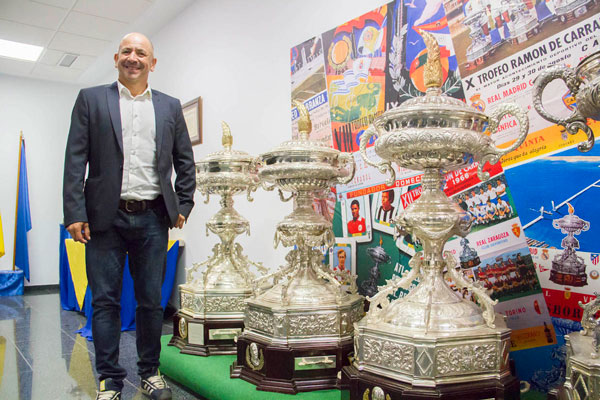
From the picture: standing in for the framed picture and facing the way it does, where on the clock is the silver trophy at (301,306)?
The silver trophy is roughly at 10 o'clock from the framed picture.

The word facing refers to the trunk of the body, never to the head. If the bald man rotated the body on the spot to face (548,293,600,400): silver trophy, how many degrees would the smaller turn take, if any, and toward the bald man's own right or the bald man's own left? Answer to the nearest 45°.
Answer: approximately 45° to the bald man's own left

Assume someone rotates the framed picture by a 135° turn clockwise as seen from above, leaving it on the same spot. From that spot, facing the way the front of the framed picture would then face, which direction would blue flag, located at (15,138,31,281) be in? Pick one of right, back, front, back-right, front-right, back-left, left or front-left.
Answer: front-left

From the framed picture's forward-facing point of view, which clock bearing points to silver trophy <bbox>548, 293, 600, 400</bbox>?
The silver trophy is roughly at 10 o'clock from the framed picture.

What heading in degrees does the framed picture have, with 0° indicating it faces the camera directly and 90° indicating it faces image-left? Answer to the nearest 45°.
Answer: approximately 45°

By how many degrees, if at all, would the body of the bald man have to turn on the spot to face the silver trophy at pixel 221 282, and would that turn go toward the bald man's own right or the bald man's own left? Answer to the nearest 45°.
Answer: approximately 135° to the bald man's own left

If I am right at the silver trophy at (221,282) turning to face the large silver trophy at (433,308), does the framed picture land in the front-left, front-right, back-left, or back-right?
back-left

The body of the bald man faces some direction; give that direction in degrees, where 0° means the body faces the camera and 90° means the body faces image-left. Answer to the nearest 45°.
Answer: approximately 0°

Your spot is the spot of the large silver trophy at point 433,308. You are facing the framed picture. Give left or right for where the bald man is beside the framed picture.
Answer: left

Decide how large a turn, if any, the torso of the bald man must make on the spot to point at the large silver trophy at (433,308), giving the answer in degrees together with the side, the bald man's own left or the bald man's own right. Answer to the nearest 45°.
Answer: approximately 45° to the bald man's own left

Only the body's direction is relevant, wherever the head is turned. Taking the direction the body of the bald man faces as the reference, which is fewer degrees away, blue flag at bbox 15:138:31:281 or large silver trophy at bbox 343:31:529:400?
the large silver trophy
